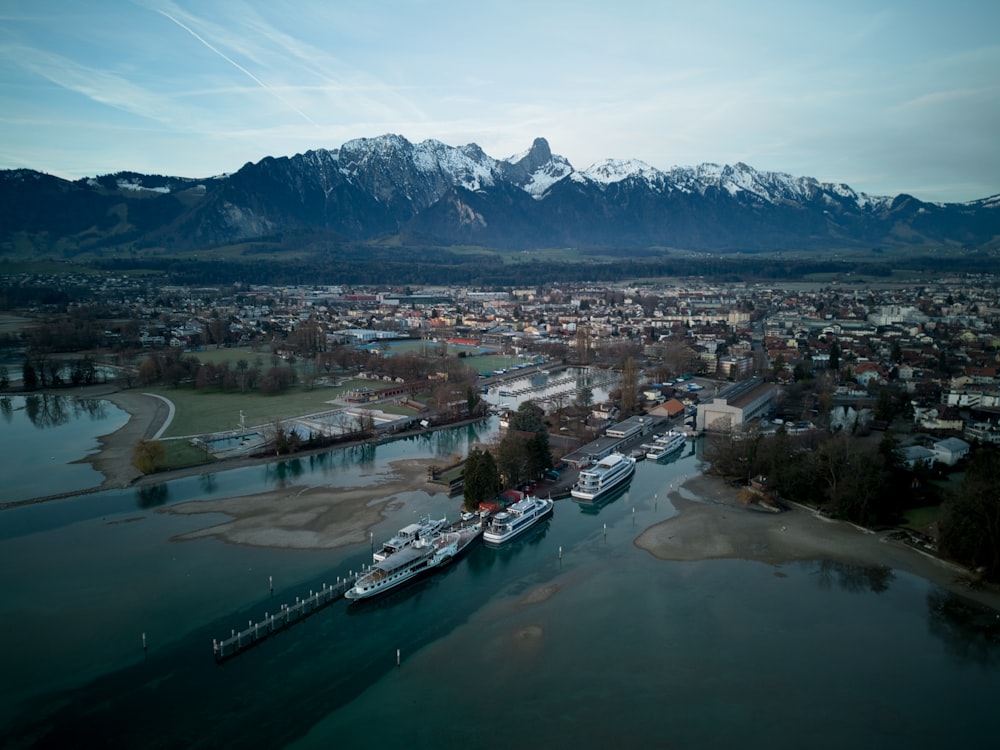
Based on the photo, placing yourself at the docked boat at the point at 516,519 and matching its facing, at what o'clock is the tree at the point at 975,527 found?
The tree is roughly at 2 o'clock from the docked boat.

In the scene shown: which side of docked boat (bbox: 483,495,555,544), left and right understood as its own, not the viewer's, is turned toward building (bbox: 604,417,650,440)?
front

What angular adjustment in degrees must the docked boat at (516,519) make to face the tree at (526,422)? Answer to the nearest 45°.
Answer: approximately 45° to its left

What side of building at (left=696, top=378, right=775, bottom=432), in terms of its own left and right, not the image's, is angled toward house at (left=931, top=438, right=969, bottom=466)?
left

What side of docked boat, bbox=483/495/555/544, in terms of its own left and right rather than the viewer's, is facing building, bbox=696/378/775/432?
front

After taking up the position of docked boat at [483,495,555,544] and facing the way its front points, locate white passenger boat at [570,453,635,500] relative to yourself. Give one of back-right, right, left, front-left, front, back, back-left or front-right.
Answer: front

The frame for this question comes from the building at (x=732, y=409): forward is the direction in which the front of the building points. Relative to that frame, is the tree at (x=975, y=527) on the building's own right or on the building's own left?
on the building's own left
